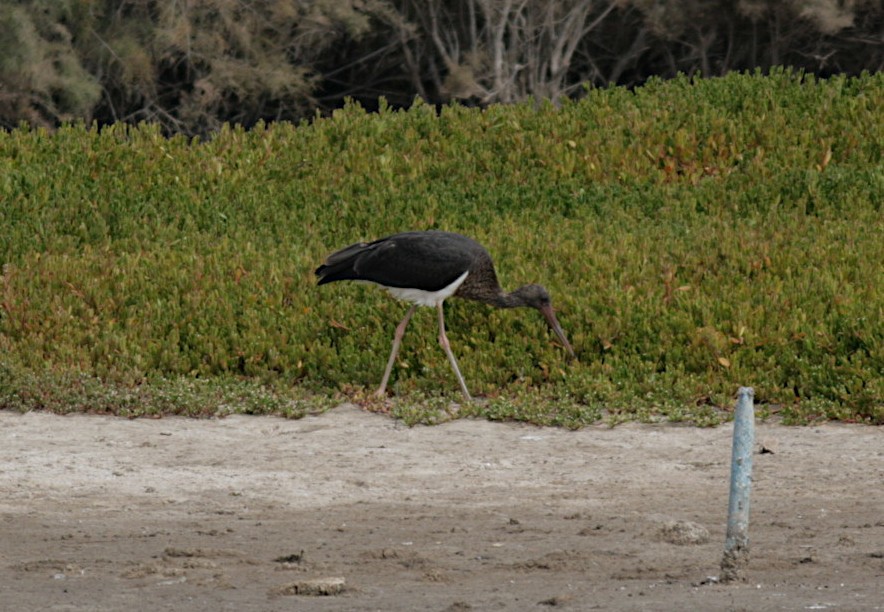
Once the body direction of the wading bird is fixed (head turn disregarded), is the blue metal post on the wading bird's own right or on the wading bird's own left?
on the wading bird's own right

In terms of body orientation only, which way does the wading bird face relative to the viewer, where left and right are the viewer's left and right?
facing to the right of the viewer

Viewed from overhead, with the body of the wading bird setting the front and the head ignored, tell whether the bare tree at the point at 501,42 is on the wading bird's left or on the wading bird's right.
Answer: on the wading bird's left
